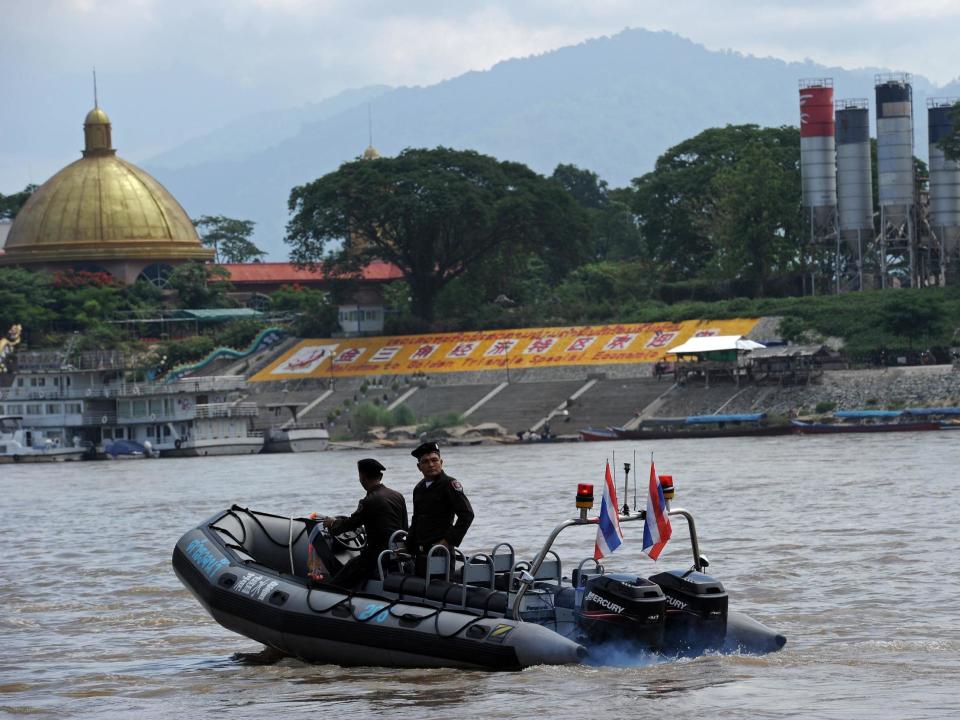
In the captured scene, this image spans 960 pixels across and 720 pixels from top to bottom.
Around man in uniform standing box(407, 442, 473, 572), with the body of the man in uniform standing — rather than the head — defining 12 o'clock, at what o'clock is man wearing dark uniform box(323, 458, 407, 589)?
The man wearing dark uniform is roughly at 3 o'clock from the man in uniform standing.

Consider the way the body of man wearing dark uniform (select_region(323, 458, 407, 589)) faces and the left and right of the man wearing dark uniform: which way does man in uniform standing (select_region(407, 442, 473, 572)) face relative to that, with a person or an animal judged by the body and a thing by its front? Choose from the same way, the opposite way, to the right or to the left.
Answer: to the left

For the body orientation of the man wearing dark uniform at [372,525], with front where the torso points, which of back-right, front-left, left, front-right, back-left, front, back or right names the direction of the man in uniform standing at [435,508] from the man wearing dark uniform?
back

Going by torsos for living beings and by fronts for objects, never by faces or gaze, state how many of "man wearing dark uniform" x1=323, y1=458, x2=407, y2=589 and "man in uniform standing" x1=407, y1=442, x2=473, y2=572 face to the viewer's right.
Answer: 0

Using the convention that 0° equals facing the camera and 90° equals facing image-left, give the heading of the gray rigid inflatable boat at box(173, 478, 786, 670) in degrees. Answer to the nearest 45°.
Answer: approximately 135°

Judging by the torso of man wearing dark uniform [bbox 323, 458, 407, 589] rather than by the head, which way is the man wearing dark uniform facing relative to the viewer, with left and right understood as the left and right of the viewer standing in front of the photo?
facing away from the viewer and to the left of the viewer
